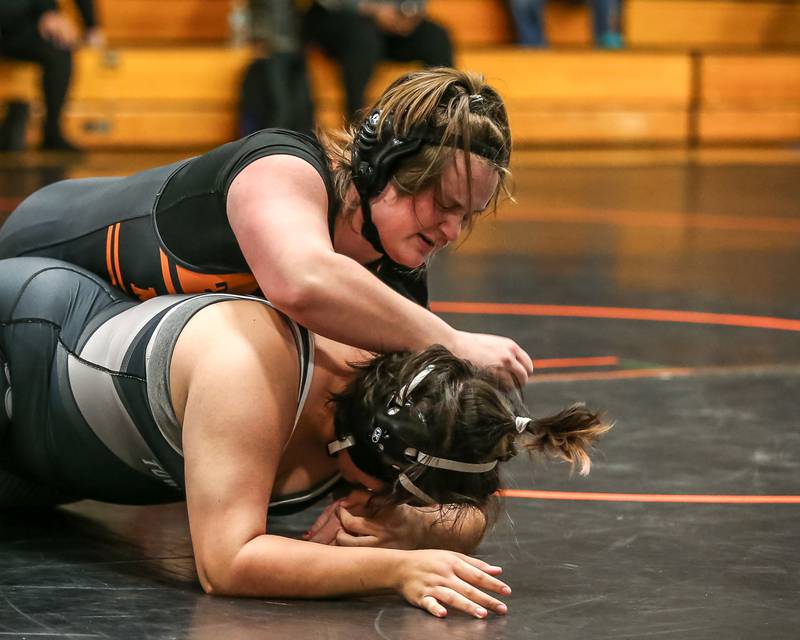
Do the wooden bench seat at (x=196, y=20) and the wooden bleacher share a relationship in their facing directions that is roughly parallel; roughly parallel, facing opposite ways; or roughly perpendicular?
roughly parallel

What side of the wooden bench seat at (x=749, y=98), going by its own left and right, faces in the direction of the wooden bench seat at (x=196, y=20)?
right

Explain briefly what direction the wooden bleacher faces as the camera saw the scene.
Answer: facing the viewer

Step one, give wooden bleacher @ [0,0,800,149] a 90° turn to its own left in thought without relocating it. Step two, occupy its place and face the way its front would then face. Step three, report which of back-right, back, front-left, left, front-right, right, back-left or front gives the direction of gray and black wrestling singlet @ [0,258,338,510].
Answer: right

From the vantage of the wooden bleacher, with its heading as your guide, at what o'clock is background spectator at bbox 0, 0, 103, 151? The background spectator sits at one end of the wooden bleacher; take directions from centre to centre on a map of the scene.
The background spectator is roughly at 2 o'clock from the wooden bleacher.

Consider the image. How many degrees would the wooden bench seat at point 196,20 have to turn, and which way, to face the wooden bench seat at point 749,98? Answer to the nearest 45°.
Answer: approximately 90° to its left

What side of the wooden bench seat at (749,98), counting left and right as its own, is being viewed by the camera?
front

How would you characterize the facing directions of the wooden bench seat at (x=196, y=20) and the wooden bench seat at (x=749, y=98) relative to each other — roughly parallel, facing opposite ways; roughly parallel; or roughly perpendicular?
roughly parallel

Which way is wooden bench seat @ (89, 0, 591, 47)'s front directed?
toward the camera

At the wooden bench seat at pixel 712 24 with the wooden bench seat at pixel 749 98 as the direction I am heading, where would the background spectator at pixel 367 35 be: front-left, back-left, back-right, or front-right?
front-right

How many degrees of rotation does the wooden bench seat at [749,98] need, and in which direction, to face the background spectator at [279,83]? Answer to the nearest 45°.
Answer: approximately 45° to its right

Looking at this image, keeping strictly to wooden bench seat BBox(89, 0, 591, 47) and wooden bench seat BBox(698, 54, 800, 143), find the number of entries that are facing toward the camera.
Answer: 2

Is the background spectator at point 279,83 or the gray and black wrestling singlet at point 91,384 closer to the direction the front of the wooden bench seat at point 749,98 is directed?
the gray and black wrestling singlet

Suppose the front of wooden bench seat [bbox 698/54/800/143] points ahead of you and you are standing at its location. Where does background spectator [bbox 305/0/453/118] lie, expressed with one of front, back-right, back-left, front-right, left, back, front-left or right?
front-right
